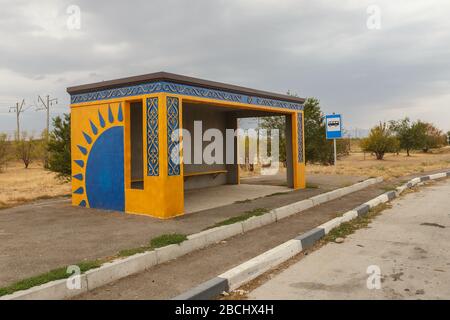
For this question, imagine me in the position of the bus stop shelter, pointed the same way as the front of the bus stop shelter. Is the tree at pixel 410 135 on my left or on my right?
on my left

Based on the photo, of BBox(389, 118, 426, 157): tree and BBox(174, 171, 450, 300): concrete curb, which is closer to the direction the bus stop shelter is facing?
the concrete curb

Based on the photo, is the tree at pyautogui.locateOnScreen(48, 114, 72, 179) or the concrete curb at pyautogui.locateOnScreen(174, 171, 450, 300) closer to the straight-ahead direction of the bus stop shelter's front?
the concrete curb

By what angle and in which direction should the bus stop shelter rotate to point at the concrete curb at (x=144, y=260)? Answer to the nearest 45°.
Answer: approximately 45° to its right

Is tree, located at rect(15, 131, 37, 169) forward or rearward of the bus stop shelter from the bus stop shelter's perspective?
rearward

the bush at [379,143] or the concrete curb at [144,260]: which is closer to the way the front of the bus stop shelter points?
the concrete curb

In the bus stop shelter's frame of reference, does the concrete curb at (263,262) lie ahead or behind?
ahead

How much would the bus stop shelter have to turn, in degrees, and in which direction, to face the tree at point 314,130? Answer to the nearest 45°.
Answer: approximately 90° to its left

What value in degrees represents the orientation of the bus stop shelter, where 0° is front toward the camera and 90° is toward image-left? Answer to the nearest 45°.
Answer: approximately 315°

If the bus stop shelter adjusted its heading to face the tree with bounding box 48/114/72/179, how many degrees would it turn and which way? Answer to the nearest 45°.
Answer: approximately 180°
